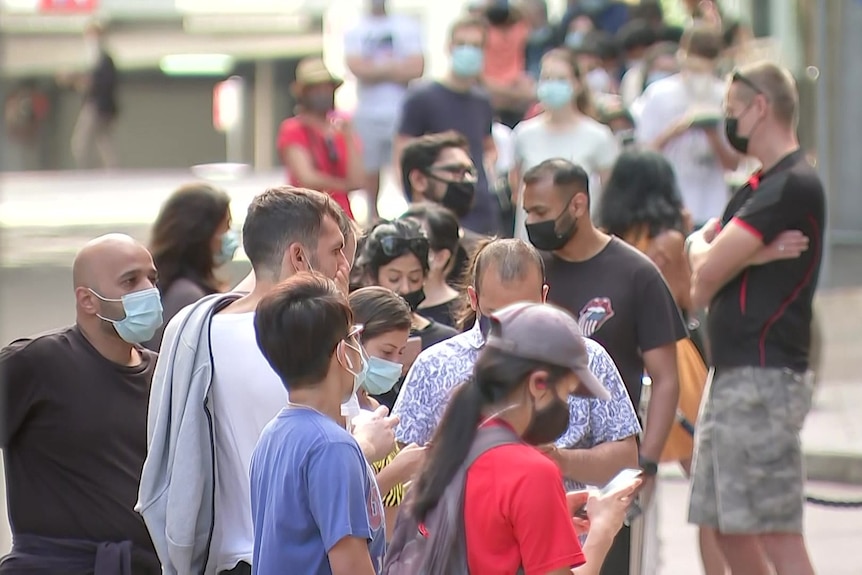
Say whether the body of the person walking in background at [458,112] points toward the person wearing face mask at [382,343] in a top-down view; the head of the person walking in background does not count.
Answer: yes

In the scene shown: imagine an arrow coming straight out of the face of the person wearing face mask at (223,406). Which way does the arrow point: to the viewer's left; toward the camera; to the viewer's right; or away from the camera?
to the viewer's right

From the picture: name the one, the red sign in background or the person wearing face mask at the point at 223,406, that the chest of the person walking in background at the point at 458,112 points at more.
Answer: the person wearing face mask

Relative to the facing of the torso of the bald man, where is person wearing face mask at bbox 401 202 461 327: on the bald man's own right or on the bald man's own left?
on the bald man's own left

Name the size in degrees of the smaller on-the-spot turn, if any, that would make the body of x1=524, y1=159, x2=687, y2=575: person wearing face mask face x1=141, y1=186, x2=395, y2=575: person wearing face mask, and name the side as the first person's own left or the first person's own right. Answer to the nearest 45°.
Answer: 0° — they already face them

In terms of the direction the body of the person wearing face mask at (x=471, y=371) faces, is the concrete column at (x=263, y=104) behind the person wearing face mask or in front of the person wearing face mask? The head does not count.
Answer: behind

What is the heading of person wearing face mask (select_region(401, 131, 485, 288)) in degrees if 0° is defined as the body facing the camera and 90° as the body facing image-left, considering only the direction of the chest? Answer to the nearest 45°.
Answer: approximately 315°

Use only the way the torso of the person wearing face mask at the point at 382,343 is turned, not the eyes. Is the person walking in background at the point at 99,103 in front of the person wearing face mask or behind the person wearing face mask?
behind

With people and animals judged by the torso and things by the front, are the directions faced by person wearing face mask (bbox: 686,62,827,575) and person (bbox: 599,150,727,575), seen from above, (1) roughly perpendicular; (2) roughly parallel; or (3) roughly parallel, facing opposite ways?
roughly perpendicular

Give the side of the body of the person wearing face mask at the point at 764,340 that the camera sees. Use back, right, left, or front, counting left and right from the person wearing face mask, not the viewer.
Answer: left

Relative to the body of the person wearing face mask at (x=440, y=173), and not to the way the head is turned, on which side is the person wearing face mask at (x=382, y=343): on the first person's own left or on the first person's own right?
on the first person's own right
